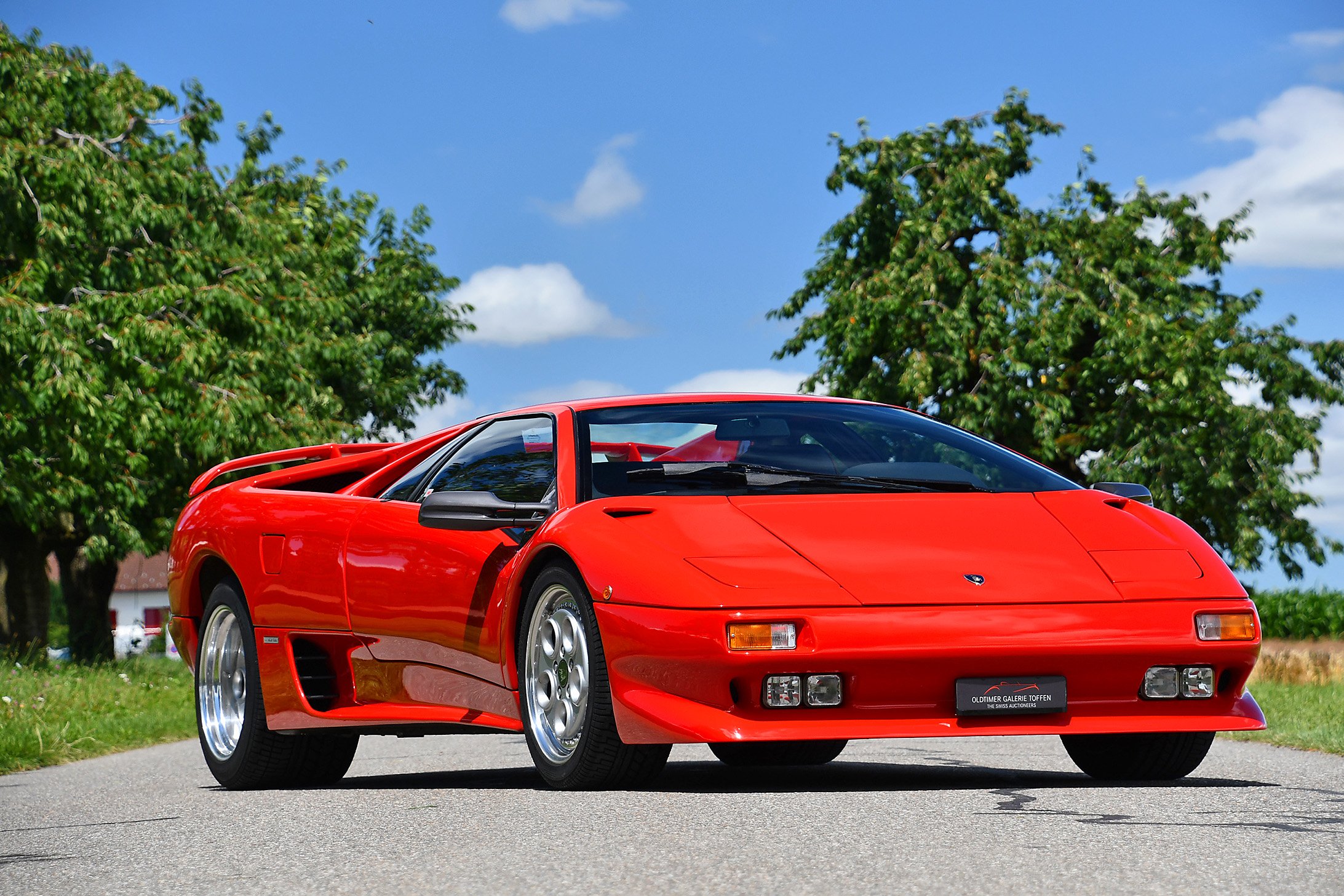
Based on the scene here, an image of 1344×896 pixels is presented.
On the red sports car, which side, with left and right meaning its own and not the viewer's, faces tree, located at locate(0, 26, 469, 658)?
back

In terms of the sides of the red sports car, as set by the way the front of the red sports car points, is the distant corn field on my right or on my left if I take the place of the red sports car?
on my left

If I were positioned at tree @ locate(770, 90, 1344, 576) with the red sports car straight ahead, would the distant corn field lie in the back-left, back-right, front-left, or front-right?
back-left

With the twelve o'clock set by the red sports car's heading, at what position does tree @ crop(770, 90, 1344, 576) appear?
The tree is roughly at 8 o'clock from the red sports car.

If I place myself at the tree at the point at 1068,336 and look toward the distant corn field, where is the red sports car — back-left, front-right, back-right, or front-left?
back-right

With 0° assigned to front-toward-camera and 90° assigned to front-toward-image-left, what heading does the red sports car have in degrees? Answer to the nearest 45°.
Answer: approximately 315°

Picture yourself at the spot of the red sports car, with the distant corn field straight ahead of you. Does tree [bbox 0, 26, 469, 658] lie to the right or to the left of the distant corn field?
left
